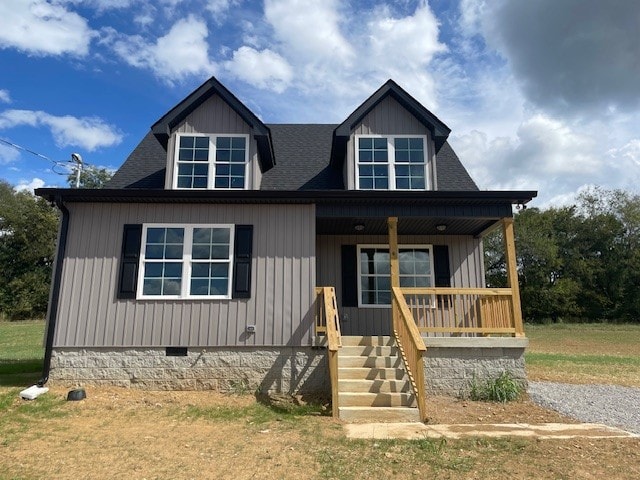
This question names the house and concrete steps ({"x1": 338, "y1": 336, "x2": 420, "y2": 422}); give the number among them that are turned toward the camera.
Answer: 2

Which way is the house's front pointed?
toward the camera

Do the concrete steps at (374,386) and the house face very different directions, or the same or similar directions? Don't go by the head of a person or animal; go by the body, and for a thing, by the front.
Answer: same or similar directions

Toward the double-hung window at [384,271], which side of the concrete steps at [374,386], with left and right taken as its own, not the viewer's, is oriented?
back
